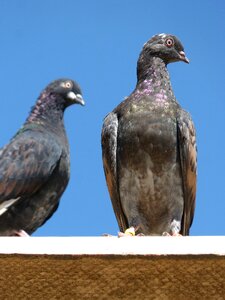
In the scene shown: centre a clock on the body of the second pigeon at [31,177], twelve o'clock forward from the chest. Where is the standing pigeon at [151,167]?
The standing pigeon is roughly at 12 o'clock from the second pigeon.

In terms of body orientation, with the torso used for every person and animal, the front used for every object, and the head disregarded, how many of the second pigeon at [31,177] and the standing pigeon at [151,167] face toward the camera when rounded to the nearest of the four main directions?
1

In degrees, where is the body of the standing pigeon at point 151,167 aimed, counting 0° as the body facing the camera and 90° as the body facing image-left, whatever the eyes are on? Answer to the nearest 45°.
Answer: approximately 0°

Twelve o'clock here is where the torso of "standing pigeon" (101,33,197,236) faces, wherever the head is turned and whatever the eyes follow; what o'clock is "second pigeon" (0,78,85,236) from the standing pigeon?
The second pigeon is roughly at 3 o'clock from the standing pigeon.

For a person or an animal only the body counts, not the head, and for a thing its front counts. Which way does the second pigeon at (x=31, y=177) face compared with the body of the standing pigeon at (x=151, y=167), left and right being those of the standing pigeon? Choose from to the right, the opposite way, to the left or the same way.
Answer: to the left

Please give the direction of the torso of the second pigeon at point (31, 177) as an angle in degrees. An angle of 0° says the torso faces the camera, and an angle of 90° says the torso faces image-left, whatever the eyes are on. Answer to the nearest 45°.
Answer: approximately 270°
